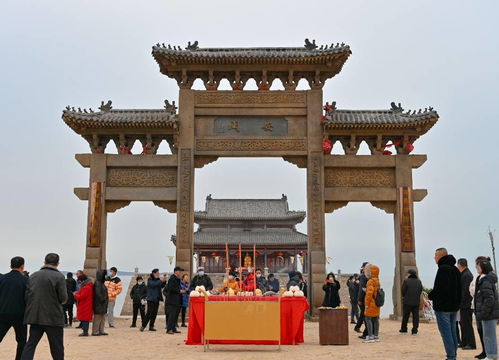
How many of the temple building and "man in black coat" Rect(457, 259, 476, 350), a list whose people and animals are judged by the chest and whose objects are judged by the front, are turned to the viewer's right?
0

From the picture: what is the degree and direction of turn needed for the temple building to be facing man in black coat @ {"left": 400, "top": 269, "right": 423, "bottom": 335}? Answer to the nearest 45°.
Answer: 0° — it already faces them

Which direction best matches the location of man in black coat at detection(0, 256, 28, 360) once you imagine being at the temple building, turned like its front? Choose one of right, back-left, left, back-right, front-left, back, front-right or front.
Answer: front

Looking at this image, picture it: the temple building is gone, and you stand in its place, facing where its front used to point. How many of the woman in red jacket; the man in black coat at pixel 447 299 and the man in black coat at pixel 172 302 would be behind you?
0

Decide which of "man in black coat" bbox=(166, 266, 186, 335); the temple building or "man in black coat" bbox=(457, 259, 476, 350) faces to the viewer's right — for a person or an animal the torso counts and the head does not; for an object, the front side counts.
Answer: "man in black coat" bbox=(166, 266, 186, 335)

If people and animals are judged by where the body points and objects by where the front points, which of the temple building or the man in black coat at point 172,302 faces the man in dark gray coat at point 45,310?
the temple building

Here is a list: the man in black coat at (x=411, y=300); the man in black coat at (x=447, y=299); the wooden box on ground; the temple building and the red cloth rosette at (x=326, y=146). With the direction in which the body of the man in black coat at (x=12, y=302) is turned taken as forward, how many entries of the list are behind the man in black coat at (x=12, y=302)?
0

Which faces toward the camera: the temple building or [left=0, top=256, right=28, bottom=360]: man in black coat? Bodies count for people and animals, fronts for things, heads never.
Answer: the temple building

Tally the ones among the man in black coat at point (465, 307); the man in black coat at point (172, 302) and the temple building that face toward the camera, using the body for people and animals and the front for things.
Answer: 1

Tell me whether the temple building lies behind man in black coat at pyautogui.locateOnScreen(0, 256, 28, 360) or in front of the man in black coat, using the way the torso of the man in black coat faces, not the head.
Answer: in front

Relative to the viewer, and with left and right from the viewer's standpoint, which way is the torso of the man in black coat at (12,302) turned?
facing away from the viewer and to the right of the viewer

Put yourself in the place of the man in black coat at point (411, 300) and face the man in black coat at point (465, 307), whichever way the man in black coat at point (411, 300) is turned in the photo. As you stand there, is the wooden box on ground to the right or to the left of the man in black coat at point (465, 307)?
right

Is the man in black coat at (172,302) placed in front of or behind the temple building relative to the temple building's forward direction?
in front

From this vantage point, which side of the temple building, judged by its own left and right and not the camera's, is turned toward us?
front

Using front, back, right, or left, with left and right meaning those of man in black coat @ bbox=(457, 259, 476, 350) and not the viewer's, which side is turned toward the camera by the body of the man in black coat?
left
